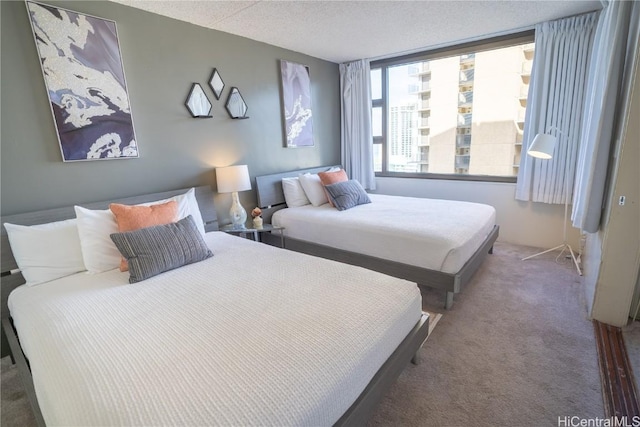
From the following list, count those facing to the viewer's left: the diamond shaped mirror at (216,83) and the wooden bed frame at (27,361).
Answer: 0

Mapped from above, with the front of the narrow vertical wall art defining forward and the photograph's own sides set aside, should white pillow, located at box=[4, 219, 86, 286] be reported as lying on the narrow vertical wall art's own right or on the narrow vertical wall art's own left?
on the narrow vertical wall art's own right

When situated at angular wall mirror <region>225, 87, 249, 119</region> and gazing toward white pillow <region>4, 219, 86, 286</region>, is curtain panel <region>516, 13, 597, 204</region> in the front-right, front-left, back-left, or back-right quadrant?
back-left

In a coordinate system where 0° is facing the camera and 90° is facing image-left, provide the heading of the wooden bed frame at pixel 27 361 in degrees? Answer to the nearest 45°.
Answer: approximately 315°

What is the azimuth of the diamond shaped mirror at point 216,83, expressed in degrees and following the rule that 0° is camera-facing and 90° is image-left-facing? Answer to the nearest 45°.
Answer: approximately 315°

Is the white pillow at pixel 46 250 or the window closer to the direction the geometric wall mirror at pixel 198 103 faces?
the window

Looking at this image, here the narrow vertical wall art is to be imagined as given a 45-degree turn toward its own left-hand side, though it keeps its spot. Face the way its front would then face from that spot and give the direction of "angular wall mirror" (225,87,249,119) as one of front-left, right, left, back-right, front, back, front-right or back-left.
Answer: back-right

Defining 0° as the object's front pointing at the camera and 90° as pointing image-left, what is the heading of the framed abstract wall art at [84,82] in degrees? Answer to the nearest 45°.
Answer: approximately 315°

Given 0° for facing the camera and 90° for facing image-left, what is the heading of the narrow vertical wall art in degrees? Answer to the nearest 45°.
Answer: approximately 315°
